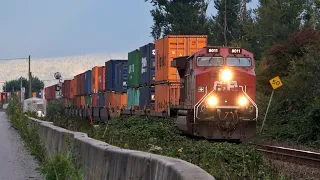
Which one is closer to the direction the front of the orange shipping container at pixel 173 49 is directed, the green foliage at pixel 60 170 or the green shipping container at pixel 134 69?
the green foliage

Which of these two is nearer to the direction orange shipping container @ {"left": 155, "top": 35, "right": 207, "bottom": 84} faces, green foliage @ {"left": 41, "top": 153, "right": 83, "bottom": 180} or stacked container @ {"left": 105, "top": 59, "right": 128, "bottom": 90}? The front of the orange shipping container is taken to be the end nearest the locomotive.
the green foliage

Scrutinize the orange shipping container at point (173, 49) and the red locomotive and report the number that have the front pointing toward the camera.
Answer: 2

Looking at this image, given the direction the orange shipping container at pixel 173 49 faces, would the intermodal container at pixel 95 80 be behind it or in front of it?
behind

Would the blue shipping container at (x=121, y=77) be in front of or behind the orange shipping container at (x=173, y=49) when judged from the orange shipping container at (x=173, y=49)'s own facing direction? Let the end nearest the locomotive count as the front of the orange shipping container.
behind

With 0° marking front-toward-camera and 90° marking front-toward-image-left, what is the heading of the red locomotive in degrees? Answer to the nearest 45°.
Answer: approximately 0°

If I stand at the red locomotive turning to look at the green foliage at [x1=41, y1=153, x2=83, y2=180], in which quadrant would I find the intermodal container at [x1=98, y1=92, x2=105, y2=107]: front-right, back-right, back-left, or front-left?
back-right

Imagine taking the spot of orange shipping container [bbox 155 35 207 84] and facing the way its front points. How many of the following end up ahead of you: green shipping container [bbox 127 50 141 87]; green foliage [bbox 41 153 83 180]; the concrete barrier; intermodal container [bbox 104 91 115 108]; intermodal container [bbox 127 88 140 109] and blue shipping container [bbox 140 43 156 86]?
2

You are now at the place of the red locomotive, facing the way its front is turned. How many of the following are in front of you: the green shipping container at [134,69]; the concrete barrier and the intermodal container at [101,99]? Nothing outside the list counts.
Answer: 1
